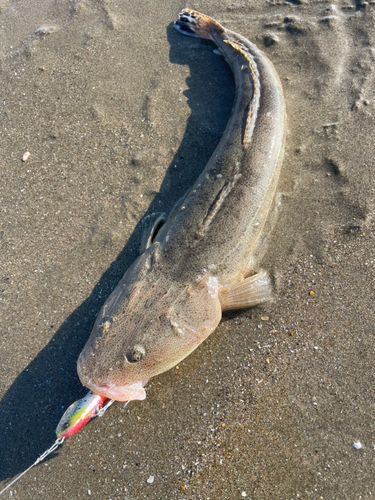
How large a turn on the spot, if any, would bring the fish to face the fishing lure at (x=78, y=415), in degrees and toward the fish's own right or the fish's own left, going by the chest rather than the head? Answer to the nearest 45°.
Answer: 0° — it already faces it

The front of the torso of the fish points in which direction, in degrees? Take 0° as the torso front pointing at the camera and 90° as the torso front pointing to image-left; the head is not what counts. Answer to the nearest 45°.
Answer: approximately 45°
